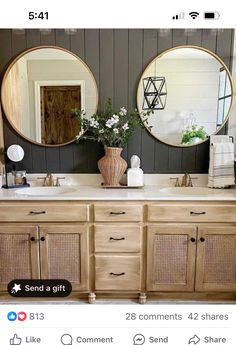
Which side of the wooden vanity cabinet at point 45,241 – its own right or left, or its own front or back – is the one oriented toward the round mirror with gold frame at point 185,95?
left

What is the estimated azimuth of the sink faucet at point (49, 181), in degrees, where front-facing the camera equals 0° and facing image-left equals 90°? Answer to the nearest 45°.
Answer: approximately 0°

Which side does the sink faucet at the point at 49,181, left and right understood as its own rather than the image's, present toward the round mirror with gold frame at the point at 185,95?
left

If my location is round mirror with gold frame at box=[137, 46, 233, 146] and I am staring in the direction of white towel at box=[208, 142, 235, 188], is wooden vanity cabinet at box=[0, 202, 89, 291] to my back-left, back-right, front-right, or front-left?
back-right

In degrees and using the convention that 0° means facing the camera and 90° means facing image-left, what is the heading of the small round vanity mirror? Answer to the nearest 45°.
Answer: approximately 0°

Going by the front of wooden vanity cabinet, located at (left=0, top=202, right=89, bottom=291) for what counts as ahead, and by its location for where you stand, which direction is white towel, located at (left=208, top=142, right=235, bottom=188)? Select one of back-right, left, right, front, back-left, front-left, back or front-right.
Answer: left
